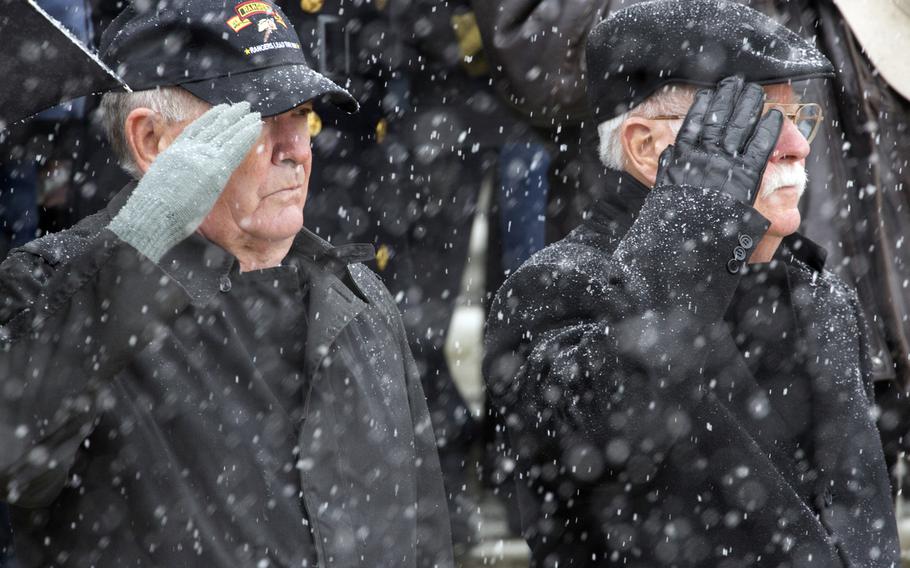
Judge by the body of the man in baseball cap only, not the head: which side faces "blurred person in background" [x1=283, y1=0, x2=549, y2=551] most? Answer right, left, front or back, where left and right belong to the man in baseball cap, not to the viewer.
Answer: left

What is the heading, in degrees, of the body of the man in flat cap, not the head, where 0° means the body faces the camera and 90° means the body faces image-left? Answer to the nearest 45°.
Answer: approximately 315°

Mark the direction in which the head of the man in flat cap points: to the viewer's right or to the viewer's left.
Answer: to the viewer's right

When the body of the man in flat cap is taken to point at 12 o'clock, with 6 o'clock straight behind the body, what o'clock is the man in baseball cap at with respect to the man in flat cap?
The man in baseball cap is roughly at 4 o'clock from the man in flat cap.

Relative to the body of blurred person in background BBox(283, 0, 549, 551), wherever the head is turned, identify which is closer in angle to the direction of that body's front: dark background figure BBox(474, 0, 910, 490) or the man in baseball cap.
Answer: the man in baseball cap

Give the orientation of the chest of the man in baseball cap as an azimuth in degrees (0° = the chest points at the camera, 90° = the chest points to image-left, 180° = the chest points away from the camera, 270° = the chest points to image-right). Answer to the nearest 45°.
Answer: approximately 315°

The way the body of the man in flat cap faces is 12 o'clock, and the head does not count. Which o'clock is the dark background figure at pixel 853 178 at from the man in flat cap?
The dark background figure is roughly at 8 o'clock from the man in flat cap.
